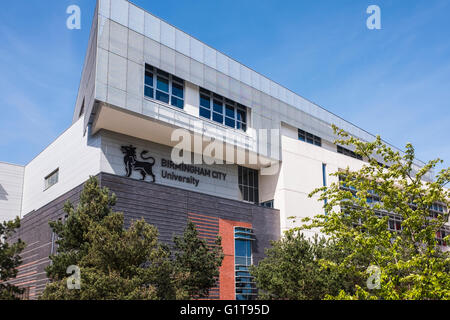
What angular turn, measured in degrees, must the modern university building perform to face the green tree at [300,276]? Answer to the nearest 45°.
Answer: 0° — it already faces it

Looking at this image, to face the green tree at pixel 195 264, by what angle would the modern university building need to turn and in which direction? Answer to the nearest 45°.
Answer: approximately 45° to its right

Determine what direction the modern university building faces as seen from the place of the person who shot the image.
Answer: facing the viewer and to the right of the viewer

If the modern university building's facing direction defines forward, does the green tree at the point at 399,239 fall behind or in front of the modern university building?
in front

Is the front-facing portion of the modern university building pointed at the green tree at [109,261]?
no
